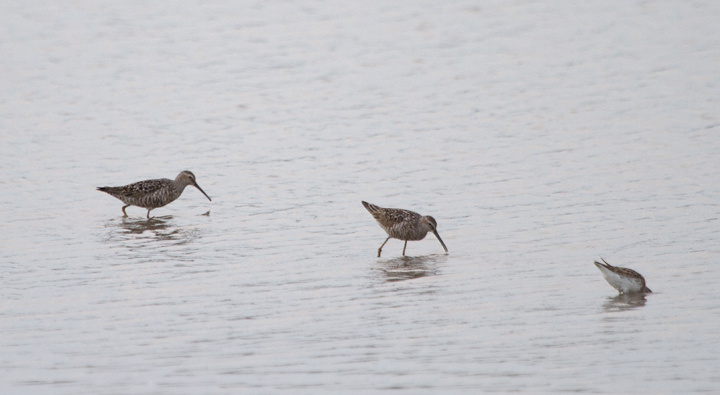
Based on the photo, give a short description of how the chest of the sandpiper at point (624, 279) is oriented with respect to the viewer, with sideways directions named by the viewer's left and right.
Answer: facing to the right of the viewer

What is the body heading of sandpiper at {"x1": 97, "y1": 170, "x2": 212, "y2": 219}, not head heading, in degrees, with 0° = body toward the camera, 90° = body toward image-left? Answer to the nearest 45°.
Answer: approximately 270°

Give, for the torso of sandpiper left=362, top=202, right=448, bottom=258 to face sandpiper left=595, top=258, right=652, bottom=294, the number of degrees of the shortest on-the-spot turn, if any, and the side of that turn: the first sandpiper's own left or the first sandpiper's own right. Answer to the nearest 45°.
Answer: approximately 45° to the first sandpiper's own right

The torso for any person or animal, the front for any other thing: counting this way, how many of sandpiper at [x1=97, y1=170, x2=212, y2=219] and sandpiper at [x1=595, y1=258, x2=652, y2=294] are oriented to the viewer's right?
2

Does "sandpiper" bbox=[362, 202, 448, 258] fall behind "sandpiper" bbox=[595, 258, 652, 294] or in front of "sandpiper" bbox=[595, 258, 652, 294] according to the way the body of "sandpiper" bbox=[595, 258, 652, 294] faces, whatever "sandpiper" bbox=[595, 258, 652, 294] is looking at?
behind

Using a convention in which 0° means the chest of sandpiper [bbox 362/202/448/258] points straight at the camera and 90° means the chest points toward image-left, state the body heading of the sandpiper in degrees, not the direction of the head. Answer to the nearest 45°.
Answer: approximately 270°

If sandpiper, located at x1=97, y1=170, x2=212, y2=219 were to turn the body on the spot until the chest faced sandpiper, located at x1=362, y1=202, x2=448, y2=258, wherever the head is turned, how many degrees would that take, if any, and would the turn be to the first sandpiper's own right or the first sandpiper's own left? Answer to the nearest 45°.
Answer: approximately 45° to the first sandpiper's own right

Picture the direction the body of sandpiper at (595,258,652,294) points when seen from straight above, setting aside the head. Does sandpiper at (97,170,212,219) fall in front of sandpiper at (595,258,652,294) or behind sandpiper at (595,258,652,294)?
behind

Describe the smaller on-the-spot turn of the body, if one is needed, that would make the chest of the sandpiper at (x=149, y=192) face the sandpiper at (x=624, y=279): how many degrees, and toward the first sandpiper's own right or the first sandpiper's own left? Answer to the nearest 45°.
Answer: approximately 45° to the first sandpiper's own right

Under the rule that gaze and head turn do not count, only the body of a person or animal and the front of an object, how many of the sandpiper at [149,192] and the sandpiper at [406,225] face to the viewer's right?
2
